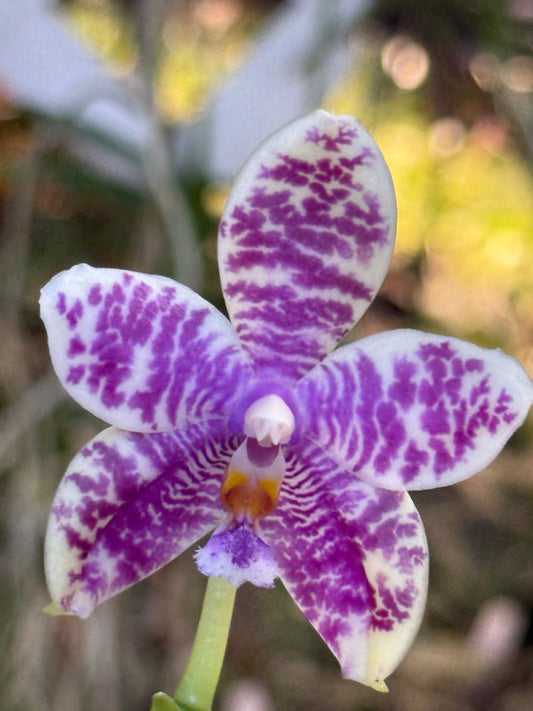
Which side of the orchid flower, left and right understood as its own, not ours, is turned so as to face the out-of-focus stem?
back

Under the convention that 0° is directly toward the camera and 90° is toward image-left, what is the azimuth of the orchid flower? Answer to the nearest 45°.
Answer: approximately 0°
